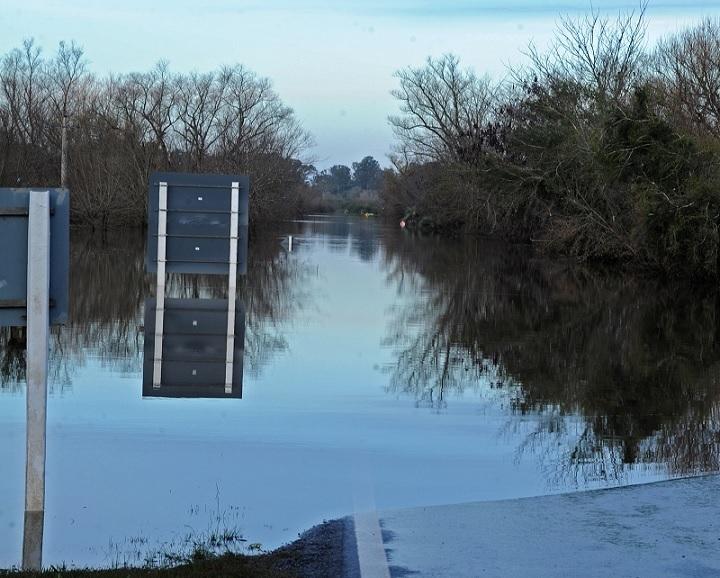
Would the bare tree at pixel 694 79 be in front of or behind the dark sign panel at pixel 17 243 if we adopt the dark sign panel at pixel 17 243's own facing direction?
in front

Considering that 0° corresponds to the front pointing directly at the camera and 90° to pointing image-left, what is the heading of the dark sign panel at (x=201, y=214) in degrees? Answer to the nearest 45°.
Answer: approximately 180°

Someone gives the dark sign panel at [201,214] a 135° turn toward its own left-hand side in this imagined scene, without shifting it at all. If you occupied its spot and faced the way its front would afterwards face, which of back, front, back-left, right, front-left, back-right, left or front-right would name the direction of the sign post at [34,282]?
front-left

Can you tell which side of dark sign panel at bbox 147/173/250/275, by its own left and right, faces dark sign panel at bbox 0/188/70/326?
back

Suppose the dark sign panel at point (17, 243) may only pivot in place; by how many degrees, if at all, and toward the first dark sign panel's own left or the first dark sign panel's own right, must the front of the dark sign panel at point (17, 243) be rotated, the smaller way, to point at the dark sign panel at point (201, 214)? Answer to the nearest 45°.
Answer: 0° — it already faces it

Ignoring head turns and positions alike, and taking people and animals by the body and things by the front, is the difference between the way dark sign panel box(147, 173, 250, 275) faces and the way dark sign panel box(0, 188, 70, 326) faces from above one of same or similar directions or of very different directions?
same or similar directions

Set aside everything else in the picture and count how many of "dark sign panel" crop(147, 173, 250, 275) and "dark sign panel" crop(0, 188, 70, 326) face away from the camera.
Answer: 2

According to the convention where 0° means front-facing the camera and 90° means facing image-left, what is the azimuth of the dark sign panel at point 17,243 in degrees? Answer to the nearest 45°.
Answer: approximately 180°

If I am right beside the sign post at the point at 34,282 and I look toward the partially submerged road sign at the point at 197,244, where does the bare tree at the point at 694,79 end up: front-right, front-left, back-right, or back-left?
front-right

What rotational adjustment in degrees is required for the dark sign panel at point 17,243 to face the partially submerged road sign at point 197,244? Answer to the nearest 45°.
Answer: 0° — it already faces it

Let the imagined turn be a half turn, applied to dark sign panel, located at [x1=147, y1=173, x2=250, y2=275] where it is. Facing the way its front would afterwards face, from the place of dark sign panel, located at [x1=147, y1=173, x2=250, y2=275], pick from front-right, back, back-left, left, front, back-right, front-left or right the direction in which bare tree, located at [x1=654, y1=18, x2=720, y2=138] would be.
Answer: back-left
